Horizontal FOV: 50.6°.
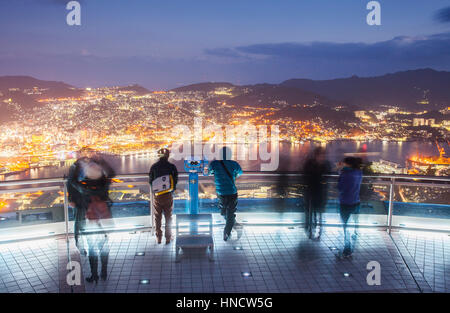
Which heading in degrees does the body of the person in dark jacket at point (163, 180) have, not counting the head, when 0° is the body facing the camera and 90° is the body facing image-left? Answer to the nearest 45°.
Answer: approximately 180°

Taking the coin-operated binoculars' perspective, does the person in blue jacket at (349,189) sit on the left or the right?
on its right

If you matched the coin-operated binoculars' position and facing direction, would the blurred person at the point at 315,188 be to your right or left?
on your right

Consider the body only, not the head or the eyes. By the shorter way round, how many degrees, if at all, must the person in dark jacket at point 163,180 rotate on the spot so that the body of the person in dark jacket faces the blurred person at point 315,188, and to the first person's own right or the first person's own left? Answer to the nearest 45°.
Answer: approximately 90° to the first person's own right

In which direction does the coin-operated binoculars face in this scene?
away from the camera

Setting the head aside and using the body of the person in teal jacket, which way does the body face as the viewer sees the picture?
away from the camera

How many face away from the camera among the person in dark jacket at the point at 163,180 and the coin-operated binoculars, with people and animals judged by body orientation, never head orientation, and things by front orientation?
2

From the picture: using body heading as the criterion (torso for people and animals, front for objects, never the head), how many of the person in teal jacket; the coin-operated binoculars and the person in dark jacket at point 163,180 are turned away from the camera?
3

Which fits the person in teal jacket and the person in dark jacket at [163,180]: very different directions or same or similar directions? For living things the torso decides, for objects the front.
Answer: same or similar directions

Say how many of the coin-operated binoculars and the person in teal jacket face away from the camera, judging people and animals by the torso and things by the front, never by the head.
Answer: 2

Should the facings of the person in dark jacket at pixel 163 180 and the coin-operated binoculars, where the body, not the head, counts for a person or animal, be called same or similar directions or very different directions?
same or similar directions
